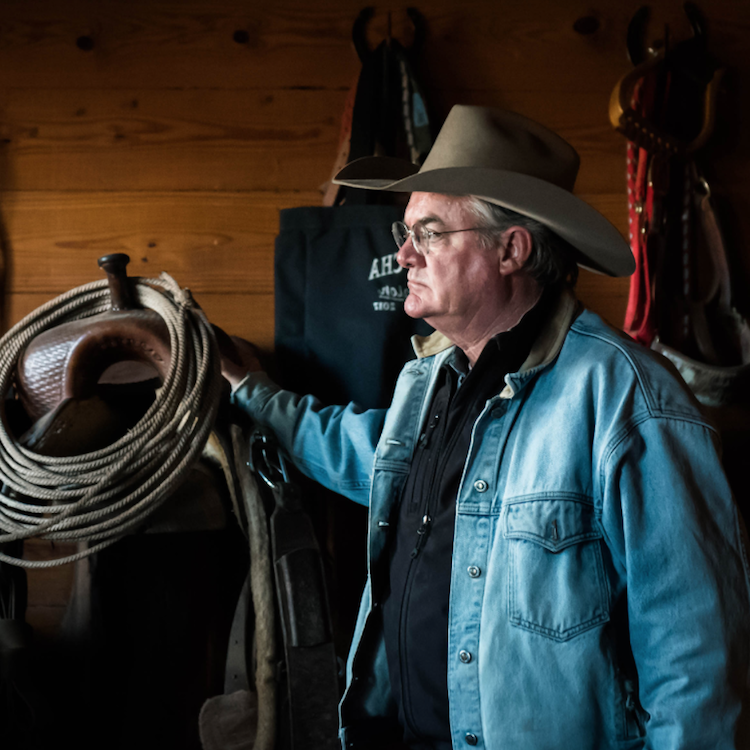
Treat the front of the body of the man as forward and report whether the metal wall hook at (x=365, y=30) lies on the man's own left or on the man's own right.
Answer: on the man's own right

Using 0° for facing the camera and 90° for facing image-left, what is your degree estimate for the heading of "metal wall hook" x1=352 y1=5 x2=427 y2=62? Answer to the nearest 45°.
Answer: approximately 0°

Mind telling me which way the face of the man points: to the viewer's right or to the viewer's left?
to the viewer's left

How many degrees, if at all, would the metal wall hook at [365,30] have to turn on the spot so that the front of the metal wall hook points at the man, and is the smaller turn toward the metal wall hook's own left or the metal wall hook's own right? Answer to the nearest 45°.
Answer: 0° — it already faces them

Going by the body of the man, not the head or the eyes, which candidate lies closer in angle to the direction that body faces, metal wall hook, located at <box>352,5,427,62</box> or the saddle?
the saddle

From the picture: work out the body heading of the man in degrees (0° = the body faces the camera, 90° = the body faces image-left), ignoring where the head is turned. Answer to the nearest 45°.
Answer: approximately 45°
